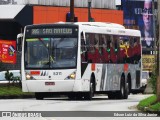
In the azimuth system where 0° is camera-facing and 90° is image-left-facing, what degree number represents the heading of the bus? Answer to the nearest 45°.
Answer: approximately 45°
